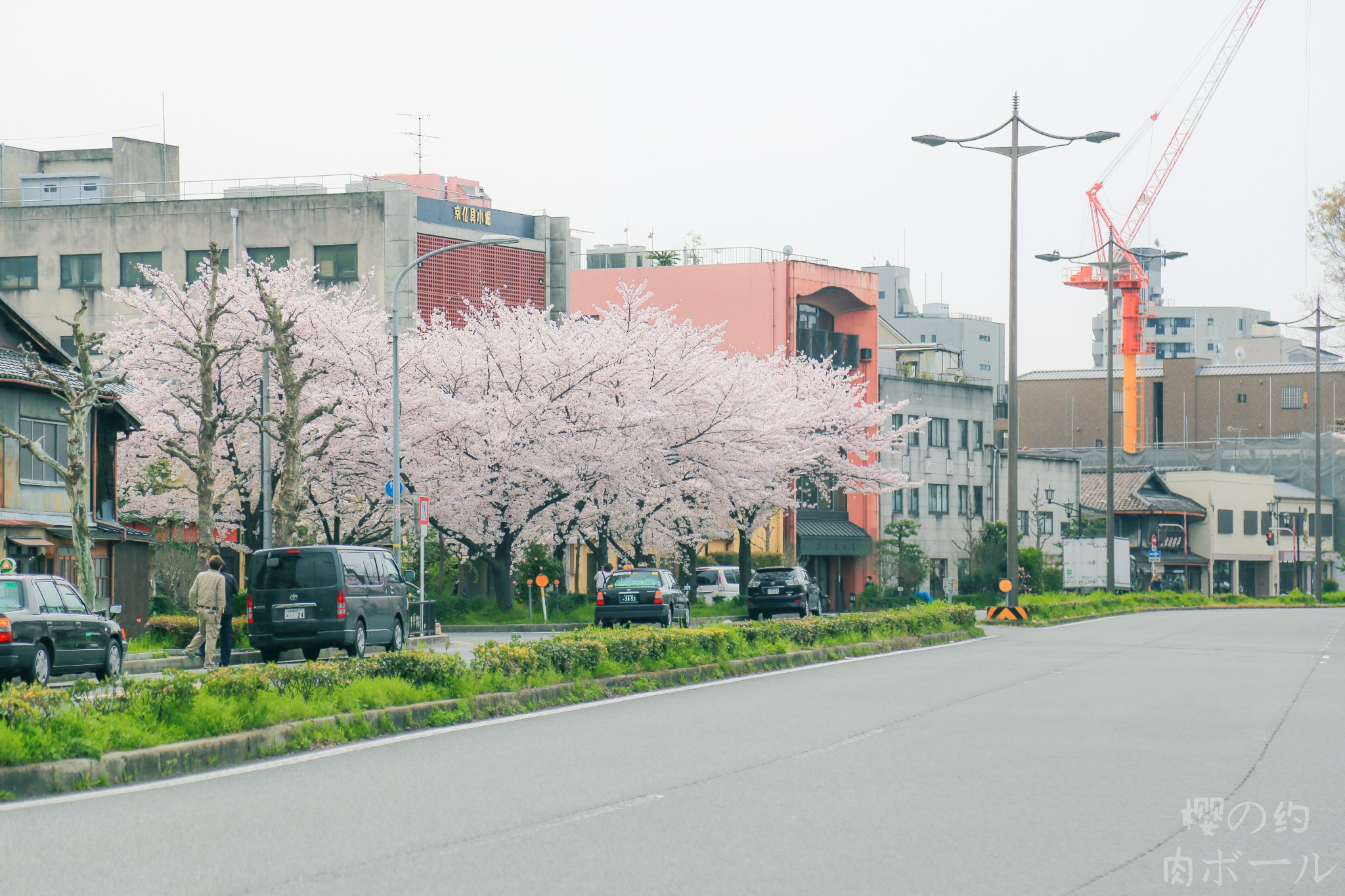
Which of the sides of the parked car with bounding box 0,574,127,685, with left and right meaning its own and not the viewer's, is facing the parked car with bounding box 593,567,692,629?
front

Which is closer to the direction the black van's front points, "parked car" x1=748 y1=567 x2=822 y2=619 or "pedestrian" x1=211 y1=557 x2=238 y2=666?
the parked car

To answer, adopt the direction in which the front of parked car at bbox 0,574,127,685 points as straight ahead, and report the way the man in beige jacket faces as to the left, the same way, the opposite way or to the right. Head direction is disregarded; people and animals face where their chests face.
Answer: the same way

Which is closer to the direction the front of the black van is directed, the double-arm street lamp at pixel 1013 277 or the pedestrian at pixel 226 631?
the double-arm street lamp

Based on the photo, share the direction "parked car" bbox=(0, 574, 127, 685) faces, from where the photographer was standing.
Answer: facing away from the viewer and to the right of the viewer

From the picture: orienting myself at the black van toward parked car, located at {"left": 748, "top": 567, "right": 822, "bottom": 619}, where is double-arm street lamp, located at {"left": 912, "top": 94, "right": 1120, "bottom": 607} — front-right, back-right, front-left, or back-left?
front-right

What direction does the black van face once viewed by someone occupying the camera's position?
facing away from the viewer and to the right of the viewer

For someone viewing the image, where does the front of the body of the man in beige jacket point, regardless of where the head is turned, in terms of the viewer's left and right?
facing away from the viewer and to the right of the viewer

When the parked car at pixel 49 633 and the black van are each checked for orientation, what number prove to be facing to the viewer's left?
0

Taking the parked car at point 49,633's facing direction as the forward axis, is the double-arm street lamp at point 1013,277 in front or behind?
in front

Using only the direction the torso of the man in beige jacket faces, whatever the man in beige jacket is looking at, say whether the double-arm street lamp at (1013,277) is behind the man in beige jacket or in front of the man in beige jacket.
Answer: in front

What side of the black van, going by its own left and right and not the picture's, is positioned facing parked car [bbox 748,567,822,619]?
front
